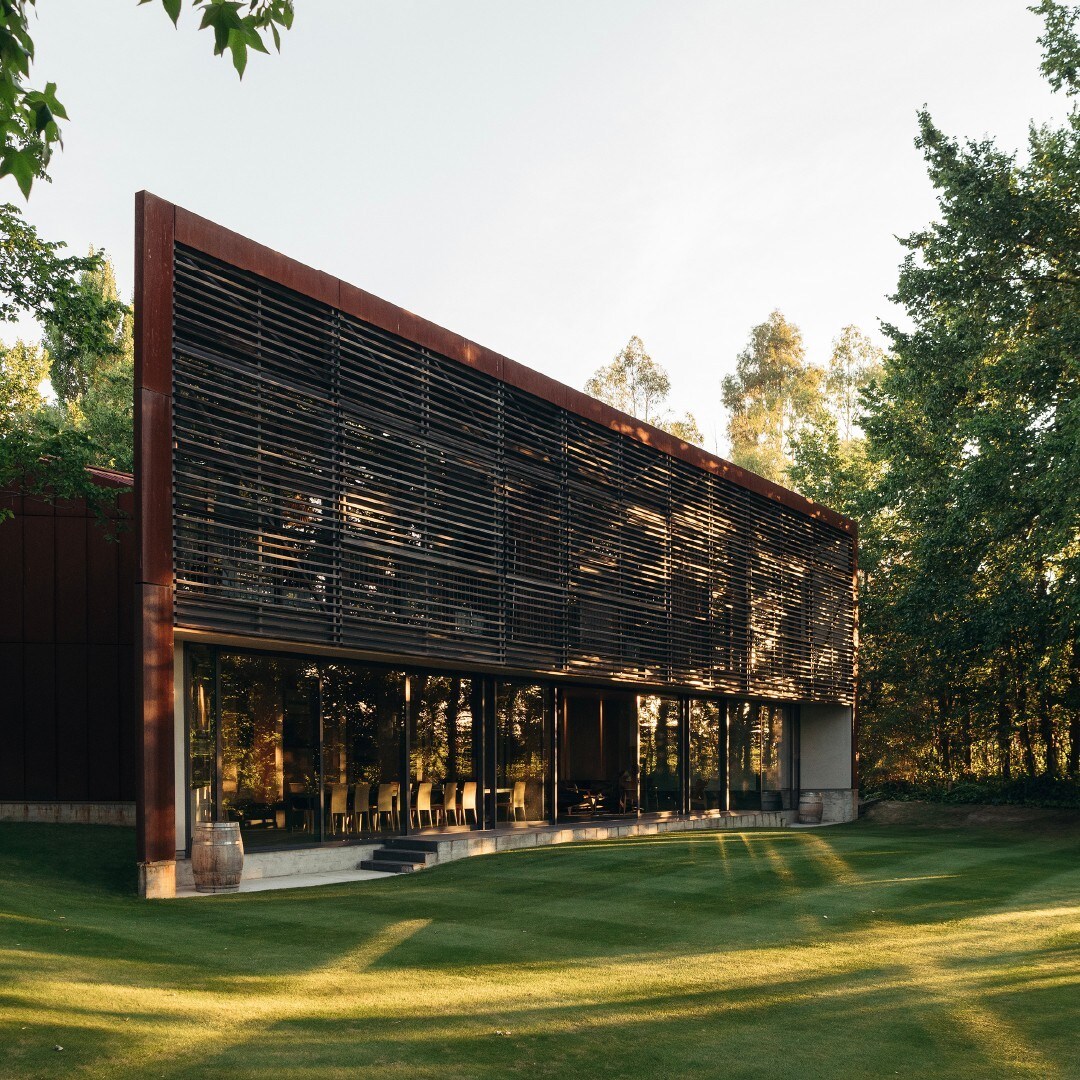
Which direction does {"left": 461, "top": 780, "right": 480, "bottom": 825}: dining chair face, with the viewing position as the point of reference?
facing away from the viewer and to the left of the viewer

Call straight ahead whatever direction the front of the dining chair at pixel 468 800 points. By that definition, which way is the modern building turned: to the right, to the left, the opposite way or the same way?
the opposite way

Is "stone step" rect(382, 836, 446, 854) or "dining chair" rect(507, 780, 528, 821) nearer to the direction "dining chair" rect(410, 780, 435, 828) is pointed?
the dining chair

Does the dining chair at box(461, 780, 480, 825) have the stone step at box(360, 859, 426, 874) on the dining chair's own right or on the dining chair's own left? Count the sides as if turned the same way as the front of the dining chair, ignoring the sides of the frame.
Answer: on the dining chair's own left

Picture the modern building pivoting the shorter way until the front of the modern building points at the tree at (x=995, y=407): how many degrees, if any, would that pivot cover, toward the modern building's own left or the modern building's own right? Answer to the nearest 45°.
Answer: approximately 90° to the modern building's own left

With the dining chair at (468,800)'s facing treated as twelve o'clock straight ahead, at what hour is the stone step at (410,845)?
The stone step is roughly at 8 o'clock from the dining chair.

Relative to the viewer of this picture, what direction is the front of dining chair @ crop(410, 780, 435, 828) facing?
facing away from the viewer and to the left of the viewer

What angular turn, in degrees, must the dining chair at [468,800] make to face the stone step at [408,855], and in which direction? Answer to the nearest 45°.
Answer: approximately 135° to its left

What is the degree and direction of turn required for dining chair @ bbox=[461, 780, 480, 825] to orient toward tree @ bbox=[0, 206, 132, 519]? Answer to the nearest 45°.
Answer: approximately 90° to its left
